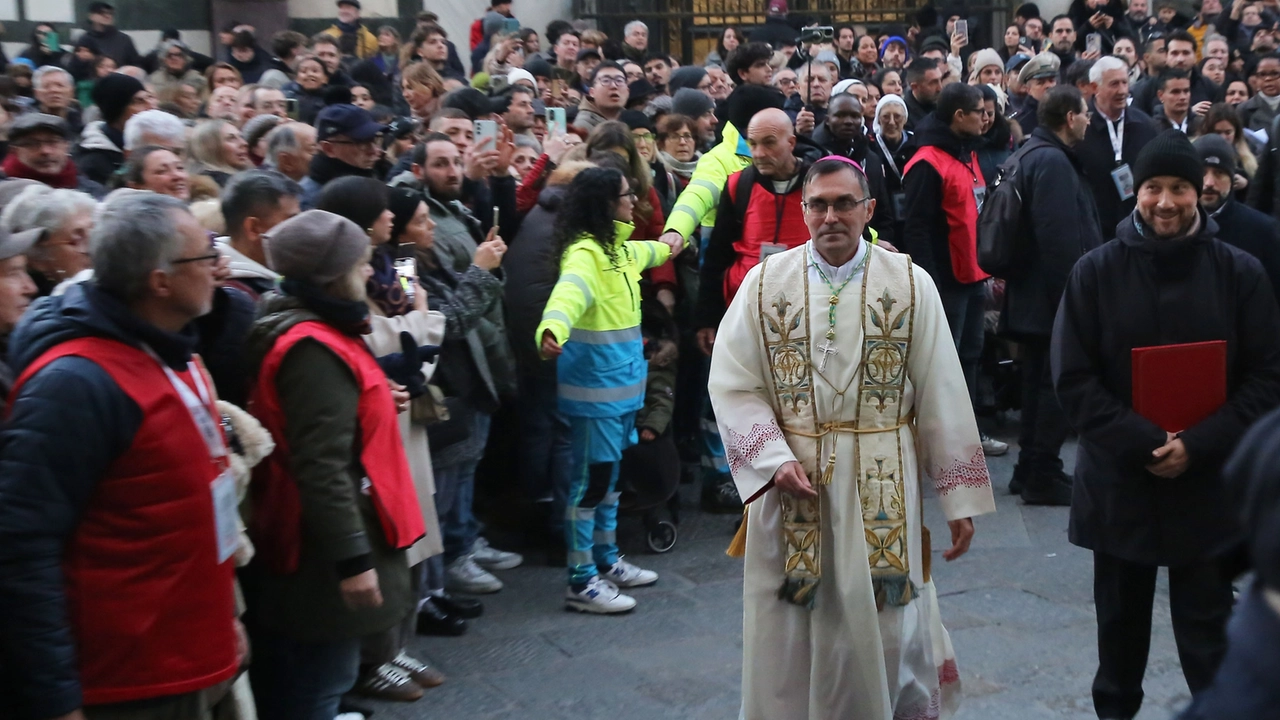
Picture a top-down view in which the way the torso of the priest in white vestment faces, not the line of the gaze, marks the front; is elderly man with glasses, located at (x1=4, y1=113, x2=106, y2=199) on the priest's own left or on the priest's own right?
on the priest's own right

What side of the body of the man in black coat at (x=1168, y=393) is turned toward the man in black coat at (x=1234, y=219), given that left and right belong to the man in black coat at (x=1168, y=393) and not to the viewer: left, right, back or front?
back

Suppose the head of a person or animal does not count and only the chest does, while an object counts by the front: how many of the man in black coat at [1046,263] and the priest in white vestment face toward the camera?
1

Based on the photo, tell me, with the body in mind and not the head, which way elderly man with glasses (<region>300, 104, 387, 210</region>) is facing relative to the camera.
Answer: to the viewer's right

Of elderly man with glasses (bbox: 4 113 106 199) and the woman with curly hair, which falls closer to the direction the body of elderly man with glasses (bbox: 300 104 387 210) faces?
the woman with curly hair

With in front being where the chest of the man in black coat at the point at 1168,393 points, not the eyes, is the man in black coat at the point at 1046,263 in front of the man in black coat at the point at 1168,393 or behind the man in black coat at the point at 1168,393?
behind
